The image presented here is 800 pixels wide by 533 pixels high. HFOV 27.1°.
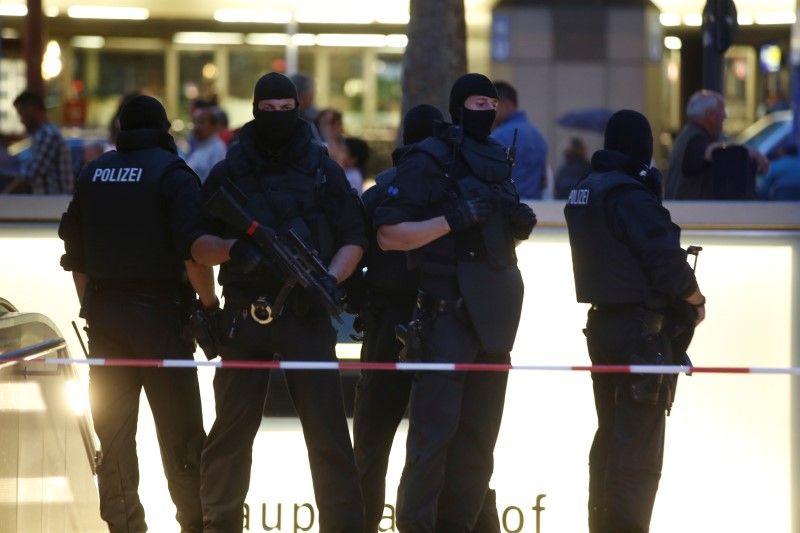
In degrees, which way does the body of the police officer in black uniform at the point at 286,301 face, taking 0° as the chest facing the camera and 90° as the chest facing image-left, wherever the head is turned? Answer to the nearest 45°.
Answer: approximately 0°

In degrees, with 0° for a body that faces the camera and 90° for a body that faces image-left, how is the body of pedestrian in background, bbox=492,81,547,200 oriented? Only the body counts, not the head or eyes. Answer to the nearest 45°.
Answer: approximately 90°

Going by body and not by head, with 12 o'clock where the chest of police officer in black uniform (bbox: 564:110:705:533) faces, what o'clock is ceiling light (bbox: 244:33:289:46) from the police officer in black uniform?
The ceiling light is roughly at 10 o'clock from the police officer in black uniform.

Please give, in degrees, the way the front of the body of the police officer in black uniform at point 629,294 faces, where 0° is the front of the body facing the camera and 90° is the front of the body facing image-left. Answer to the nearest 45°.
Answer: approximately 225°

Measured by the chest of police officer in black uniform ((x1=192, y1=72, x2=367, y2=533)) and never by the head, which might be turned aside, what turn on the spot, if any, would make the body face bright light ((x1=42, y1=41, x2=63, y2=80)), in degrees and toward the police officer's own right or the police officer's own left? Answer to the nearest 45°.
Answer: approximately 180°

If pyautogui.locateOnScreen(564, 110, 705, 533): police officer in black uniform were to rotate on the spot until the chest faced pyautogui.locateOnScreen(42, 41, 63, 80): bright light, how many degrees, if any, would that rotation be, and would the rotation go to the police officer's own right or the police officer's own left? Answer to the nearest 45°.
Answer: approximately 90° to the police officer's own left

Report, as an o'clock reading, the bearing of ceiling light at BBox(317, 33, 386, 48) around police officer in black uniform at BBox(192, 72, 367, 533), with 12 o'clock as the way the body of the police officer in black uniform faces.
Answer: The ceiling light is roughly at 6 o'clock from the police officer in black uniform.
